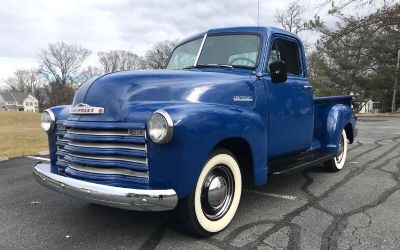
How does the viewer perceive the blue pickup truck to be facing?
facing the viewer and to the left of the viewer
